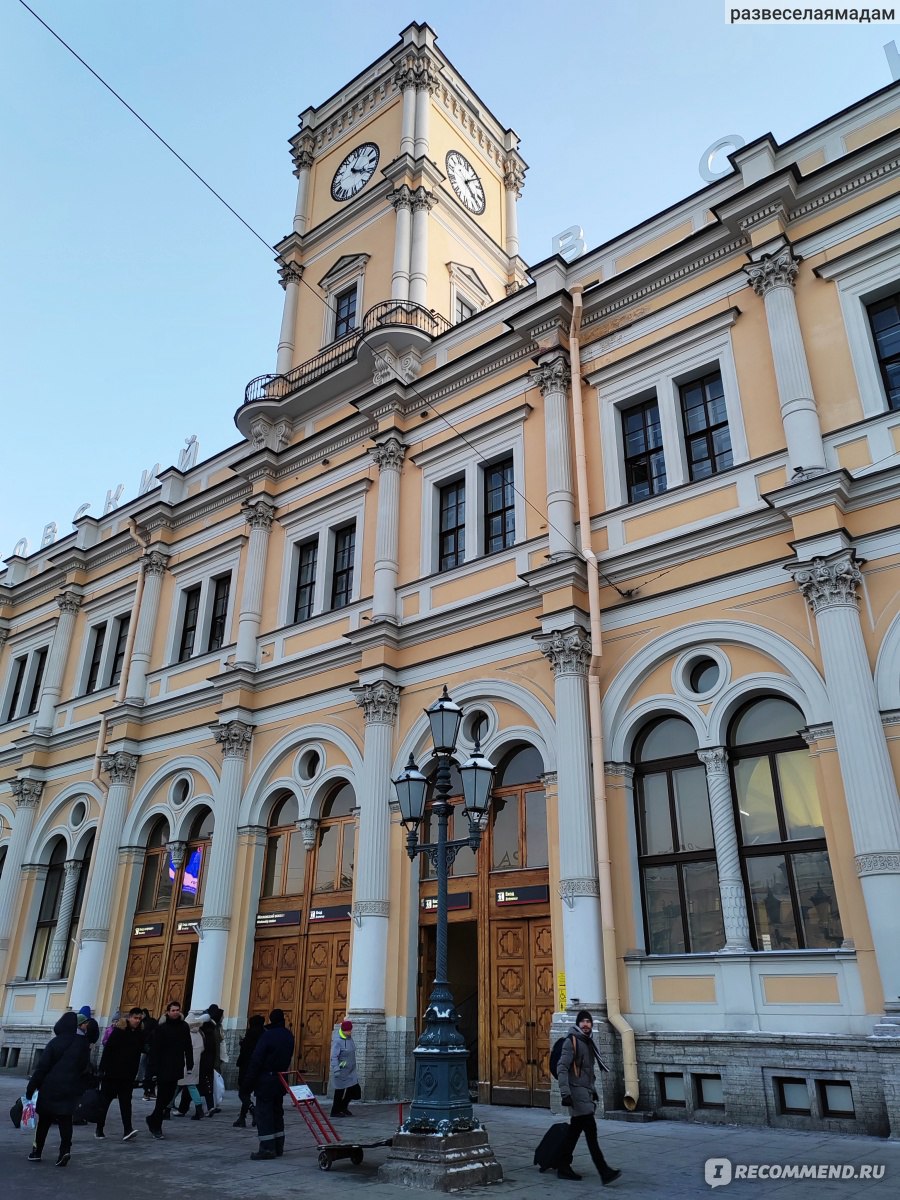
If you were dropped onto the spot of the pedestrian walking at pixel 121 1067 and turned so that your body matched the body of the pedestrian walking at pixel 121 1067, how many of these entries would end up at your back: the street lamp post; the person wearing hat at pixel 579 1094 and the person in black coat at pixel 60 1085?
0

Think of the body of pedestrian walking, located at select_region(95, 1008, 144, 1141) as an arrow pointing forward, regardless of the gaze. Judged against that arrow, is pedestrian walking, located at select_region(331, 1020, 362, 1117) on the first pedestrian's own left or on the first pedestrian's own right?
on the first pedestrian's own left

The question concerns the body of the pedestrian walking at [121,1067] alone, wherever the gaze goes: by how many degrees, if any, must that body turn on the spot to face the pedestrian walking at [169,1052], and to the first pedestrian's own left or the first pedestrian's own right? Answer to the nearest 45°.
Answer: approximately 90° to the first pedestrian's own left

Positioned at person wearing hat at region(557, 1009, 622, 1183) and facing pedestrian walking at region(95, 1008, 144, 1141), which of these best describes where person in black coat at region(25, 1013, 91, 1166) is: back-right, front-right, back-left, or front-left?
front-left

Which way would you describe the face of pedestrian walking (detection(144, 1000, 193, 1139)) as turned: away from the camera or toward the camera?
toward the camera

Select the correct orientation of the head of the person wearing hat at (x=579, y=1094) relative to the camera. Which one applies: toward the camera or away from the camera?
toward the camera

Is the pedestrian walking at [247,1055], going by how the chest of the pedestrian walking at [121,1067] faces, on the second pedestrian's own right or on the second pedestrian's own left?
on the second pedestrian's own left

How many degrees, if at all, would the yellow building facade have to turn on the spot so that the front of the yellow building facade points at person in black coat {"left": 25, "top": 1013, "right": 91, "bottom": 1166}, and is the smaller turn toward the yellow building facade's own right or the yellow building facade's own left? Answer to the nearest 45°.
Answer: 0° — it already faces them

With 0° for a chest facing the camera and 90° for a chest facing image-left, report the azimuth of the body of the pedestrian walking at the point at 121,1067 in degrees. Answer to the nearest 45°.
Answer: approximately 315°

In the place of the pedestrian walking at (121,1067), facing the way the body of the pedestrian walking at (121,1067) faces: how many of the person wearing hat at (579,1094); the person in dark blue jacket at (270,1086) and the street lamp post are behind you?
0

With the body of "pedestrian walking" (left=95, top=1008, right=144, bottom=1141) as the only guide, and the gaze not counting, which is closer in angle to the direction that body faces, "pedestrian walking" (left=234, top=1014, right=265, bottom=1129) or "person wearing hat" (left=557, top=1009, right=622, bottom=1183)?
the person wearing hat
